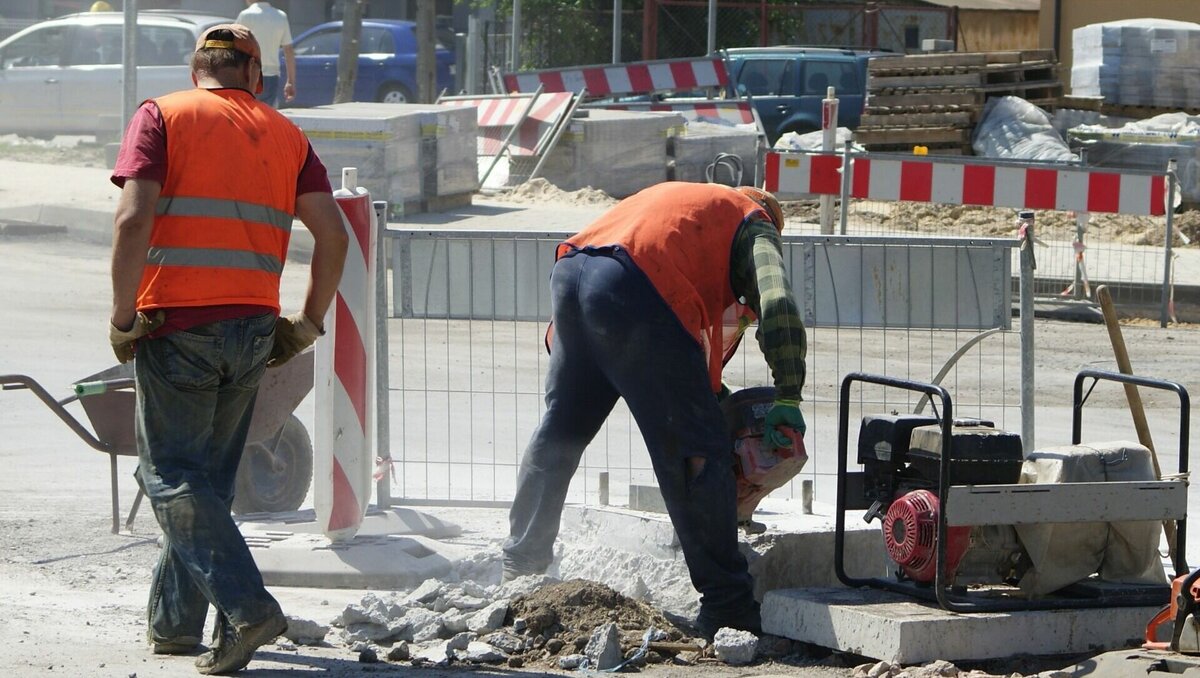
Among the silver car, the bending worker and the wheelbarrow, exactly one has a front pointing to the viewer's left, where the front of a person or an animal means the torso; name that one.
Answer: the silver car

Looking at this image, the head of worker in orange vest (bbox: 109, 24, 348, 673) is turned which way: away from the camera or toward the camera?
away from the camera

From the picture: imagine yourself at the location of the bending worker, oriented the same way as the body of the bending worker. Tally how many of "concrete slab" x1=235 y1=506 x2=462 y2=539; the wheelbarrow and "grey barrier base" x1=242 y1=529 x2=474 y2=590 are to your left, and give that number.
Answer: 3

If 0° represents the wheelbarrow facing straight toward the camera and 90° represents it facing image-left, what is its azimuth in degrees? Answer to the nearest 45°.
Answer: approximately 270°

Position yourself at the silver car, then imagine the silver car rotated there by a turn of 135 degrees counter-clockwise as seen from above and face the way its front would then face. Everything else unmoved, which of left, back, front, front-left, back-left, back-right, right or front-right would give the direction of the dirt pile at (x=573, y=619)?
front-right

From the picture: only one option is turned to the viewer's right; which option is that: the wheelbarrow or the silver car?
the wheelbarrow

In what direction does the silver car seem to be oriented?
to the viewer's left

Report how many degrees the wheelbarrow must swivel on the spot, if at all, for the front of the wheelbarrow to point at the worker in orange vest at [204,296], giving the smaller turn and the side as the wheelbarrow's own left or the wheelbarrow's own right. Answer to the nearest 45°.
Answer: approximately 90° to the wheelbarrow's own right

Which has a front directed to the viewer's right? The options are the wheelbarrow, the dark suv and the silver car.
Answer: the wheelbarrow

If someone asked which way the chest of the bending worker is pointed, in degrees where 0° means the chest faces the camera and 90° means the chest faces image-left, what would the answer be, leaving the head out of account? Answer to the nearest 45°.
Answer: approximately 225°

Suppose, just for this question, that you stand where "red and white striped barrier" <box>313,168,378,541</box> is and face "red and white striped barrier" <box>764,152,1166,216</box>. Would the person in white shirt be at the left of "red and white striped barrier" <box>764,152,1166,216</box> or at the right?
left

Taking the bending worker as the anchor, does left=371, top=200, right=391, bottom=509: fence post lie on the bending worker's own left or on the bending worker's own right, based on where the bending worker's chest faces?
on the bending worker's own left
